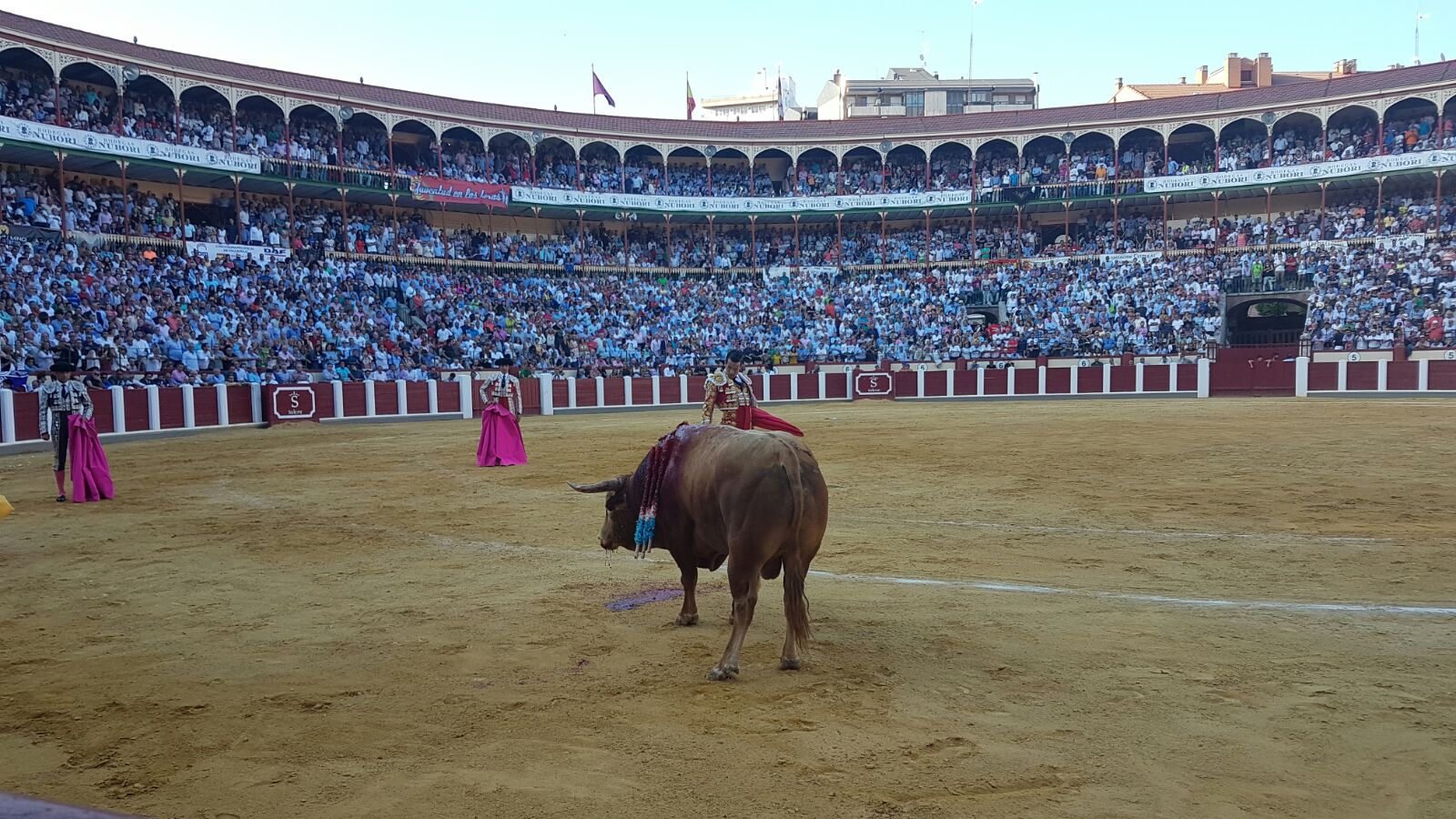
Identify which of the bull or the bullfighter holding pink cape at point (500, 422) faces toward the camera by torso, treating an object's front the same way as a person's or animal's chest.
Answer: the bullfighter holding pink cape

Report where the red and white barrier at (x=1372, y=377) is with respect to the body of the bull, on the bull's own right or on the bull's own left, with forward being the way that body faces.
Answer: on the bull's own right

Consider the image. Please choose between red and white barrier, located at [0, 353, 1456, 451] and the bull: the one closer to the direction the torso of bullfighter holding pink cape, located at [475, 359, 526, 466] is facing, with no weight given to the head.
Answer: the bull

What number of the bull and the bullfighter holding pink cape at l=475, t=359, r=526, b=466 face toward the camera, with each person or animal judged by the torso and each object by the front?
1

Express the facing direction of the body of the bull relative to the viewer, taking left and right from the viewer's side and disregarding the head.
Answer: facing away from the viewer and to the left of the viewer

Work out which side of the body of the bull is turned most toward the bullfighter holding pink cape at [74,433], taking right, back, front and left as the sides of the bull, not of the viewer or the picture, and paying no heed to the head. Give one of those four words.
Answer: front

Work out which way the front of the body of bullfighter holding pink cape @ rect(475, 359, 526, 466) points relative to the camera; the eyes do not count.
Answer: toward the camera

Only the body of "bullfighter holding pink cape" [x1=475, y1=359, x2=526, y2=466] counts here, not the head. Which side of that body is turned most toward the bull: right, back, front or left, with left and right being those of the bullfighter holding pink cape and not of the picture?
front

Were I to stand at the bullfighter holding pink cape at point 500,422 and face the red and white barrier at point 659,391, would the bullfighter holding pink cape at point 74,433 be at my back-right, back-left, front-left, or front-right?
back-left

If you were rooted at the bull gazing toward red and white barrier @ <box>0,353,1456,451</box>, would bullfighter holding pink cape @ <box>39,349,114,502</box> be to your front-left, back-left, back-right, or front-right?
front-left

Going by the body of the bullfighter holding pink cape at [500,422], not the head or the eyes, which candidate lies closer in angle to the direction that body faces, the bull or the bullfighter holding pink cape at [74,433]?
the bull
